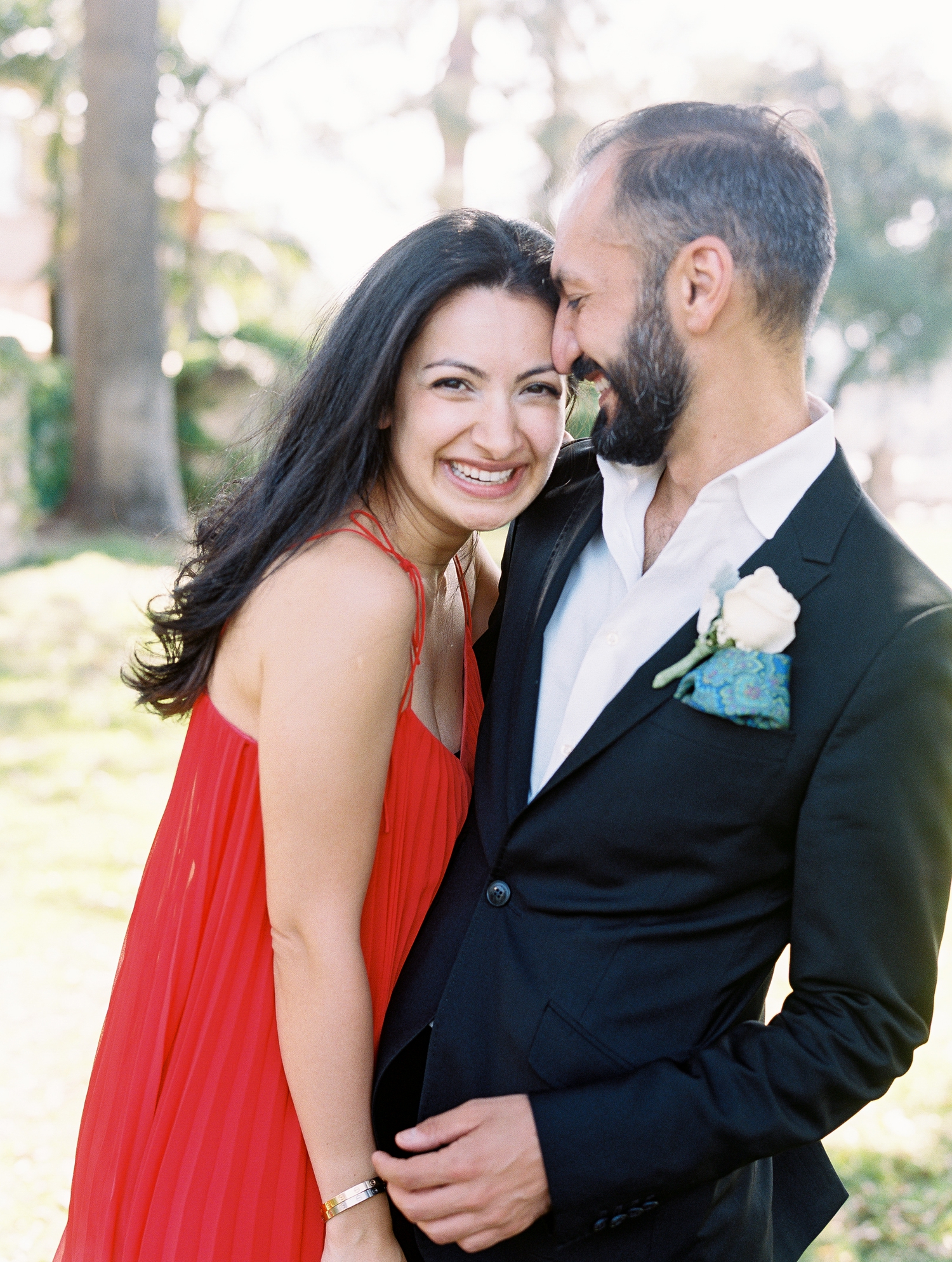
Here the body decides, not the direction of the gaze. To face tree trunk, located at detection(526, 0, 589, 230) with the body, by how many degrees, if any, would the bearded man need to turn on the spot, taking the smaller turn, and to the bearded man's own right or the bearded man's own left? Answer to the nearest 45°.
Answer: approximately 135° to the bearded man's own right

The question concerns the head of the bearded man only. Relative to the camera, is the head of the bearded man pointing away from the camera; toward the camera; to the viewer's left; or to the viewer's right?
to the viewer's left

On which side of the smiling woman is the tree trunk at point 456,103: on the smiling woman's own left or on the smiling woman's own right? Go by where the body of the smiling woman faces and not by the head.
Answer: on the smiling woman's own left

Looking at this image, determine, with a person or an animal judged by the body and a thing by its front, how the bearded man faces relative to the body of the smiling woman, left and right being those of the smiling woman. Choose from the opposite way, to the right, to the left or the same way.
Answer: to the right

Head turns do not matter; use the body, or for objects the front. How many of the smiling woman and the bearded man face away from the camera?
0
